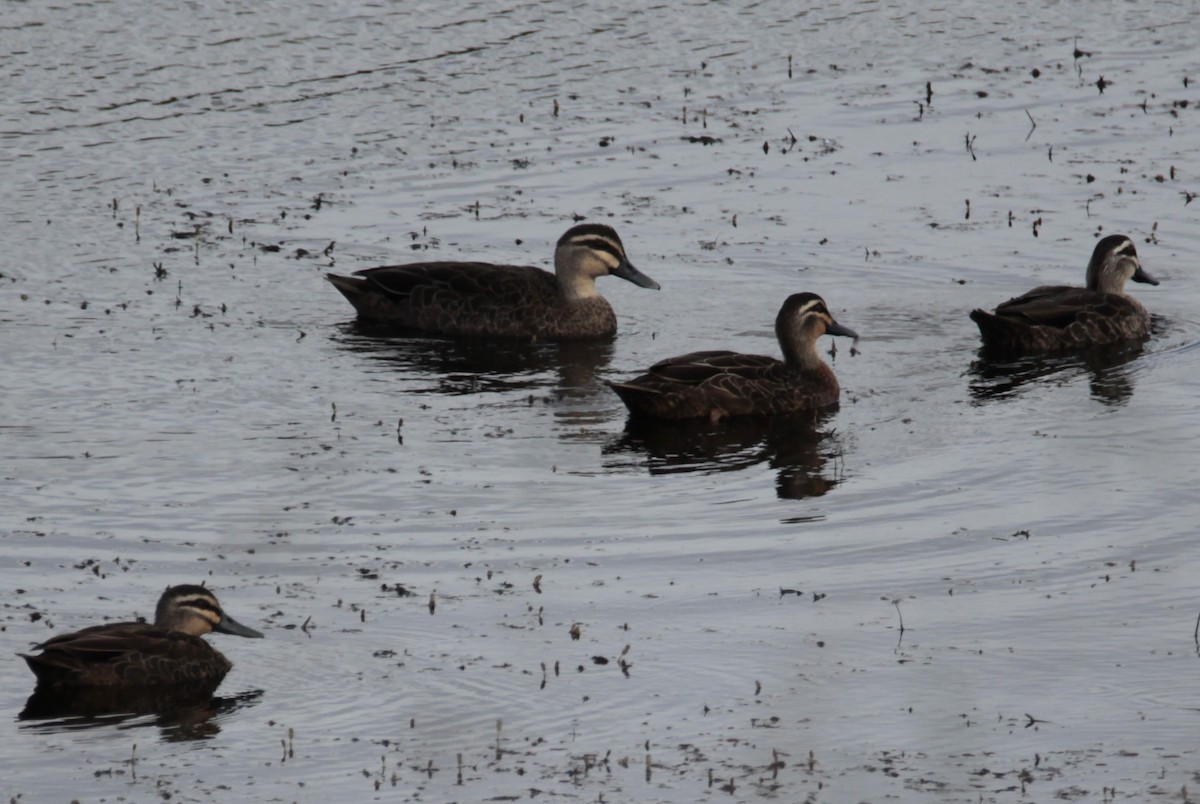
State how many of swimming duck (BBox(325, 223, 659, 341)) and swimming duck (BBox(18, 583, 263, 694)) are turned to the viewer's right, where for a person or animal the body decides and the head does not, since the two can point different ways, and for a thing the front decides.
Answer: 2

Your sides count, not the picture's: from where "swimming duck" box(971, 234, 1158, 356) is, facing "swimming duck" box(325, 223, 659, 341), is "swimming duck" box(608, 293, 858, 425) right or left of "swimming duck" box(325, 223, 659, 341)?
left

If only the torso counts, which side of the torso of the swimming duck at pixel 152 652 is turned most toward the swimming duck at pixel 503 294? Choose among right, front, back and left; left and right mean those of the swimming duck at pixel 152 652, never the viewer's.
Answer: left

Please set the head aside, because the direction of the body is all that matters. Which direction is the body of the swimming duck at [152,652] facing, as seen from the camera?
to the viewer's right

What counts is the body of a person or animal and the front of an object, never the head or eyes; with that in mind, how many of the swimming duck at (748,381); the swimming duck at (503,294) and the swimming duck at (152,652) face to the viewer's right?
3

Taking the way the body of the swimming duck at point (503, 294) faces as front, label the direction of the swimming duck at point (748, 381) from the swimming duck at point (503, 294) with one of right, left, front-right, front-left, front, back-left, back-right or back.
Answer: front-right

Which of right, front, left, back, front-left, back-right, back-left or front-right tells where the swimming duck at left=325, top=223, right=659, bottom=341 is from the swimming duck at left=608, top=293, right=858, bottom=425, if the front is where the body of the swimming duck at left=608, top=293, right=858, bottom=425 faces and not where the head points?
back-left

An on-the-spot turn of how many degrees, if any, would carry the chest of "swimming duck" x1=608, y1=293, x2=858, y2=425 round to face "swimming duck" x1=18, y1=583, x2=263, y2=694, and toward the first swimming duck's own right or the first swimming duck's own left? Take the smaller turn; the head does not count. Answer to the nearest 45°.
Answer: approximately 135° to the first swimming duck's own right

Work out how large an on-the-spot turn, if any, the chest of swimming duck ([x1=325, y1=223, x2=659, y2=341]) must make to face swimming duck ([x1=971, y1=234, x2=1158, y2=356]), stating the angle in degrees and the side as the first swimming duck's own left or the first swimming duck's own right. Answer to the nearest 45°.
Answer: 0° — it already faces it

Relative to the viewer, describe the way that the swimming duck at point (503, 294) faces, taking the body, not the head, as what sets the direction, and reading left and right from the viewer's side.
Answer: facing to the right of the viewer

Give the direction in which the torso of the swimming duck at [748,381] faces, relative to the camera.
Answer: to the viewer's right
